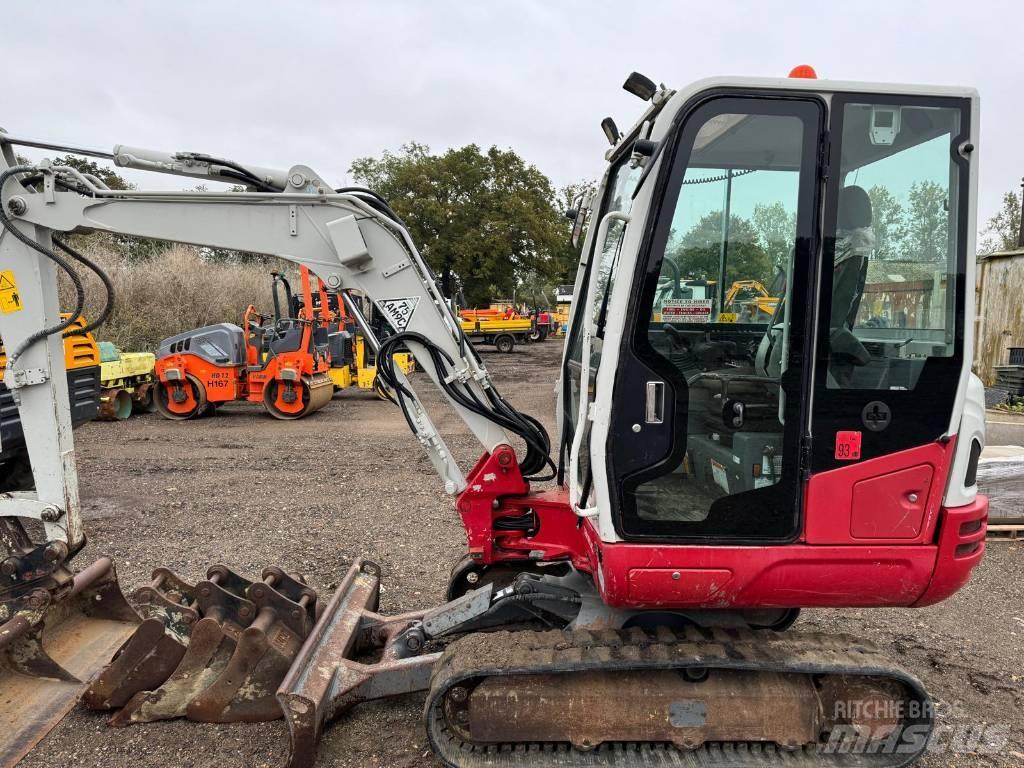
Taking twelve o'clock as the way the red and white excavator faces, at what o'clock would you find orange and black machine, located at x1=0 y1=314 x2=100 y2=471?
The orange and black machine is roughly at 1 o'clock from the red and white excavator.

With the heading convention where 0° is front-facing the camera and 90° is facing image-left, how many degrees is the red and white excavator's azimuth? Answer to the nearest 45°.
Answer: approximately 90°

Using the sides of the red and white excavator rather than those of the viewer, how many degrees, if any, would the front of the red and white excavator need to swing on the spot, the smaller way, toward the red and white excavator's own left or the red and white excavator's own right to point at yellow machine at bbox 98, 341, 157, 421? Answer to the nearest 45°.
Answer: approximately 45° to the red and white excavator's own right

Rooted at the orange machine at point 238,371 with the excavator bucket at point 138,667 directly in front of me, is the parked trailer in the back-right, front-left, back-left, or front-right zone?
back-left

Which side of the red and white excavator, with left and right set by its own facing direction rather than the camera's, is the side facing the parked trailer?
right

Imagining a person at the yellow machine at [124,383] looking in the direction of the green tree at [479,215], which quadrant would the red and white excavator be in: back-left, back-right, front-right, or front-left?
back-right

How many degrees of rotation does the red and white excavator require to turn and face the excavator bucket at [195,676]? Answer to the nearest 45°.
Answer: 0° — it already faces it

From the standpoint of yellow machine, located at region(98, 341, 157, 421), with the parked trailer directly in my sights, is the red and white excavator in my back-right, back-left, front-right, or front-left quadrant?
back-right

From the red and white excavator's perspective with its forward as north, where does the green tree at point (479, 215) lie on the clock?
The green tree is roughly at 3 o'clock from the red and white excavator.

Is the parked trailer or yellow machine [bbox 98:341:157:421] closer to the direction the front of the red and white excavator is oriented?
the yellow machine
